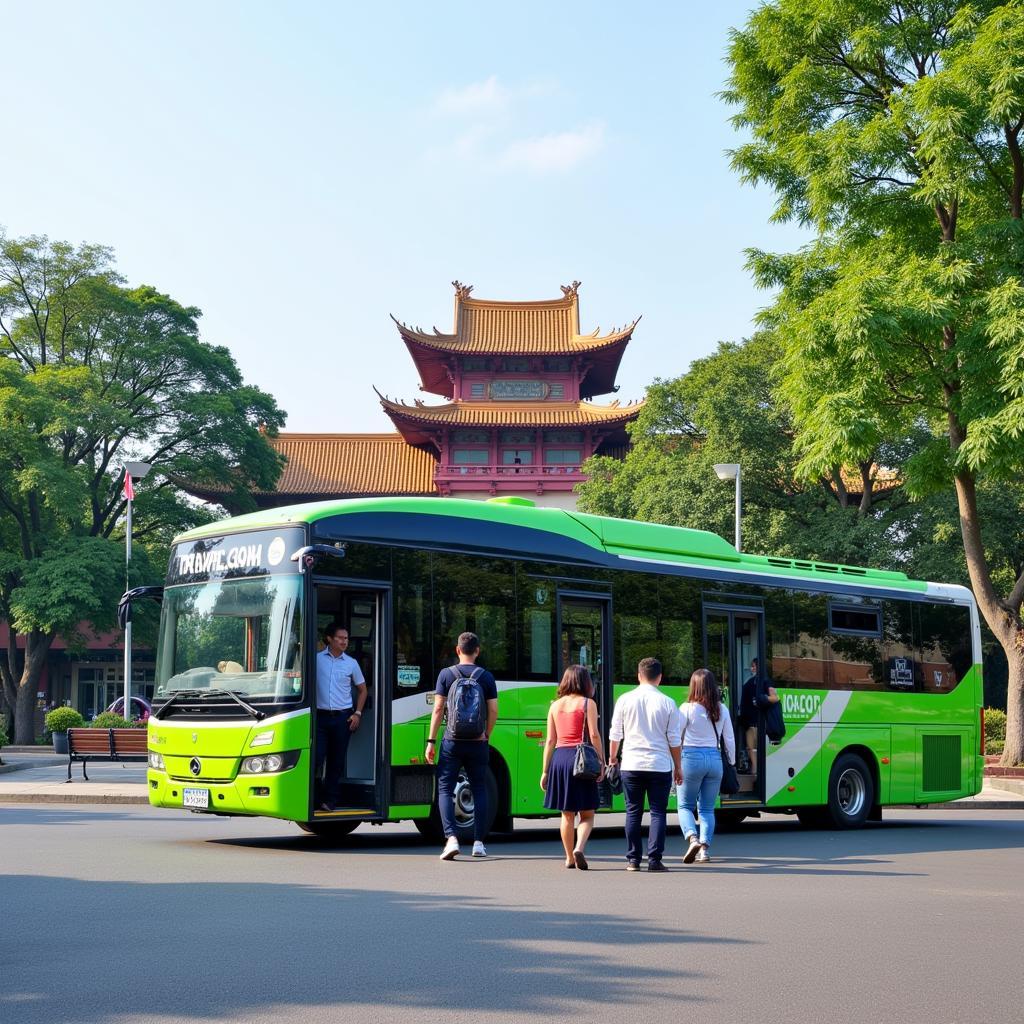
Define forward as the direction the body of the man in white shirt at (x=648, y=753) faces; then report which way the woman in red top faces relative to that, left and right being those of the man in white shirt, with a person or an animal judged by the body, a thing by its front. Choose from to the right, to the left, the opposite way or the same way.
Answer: the same way

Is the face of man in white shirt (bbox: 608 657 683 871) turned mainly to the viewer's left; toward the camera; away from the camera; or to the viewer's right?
away from the camera

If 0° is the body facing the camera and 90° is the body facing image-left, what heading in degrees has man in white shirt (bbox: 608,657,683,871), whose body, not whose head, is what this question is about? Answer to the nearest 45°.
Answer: approximately 180°

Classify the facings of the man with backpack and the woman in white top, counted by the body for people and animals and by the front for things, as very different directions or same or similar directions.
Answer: same or similar directions

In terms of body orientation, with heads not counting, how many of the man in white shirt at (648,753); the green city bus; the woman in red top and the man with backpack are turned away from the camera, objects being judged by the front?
3

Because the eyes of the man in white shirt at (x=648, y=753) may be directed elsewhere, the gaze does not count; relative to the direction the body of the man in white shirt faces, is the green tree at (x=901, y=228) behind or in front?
in front

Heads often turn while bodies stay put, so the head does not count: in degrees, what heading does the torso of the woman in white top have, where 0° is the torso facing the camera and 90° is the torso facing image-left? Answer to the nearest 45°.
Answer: approximately 180°

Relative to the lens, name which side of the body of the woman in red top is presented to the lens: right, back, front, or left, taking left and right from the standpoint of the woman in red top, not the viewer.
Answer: back

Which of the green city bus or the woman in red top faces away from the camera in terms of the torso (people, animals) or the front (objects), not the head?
the woman in red top

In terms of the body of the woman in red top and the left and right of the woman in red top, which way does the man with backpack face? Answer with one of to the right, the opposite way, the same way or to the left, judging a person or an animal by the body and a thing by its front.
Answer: the same way

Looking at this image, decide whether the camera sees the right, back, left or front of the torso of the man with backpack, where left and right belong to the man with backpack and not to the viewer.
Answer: back

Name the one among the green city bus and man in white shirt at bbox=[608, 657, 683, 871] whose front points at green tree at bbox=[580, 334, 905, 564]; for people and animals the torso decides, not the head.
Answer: the man in white shirt

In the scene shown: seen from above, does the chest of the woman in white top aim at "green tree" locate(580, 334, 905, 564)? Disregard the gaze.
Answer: yes

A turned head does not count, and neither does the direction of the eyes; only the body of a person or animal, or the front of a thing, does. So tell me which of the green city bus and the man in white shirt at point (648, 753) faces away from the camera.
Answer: the man in white shirt

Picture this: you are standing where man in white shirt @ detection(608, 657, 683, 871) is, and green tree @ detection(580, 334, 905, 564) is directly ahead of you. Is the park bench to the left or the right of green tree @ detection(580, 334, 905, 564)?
left
